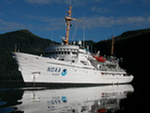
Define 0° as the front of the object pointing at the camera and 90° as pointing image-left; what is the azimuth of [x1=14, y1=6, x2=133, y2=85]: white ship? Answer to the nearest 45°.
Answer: approximately 45°
